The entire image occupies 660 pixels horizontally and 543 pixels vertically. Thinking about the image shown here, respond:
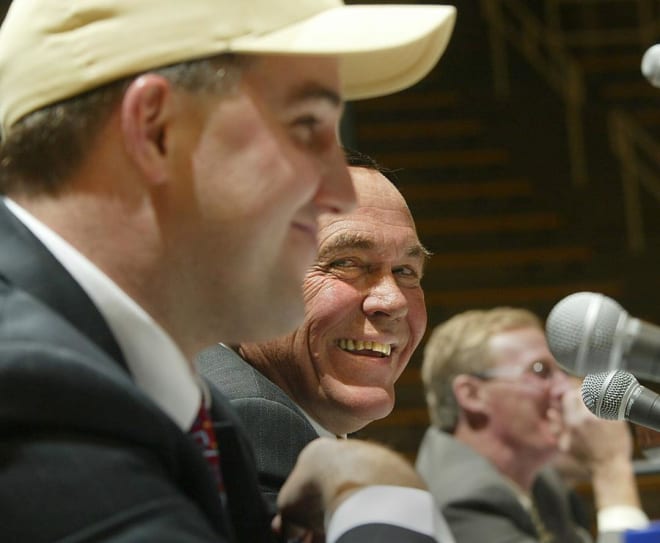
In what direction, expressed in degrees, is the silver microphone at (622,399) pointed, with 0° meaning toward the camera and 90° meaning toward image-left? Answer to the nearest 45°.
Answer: approximately 90°

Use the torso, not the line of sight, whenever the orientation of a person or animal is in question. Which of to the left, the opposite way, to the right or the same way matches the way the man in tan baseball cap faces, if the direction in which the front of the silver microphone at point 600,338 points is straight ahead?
the opposite way

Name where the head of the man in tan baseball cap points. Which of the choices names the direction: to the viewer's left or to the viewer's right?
to the viewer's right

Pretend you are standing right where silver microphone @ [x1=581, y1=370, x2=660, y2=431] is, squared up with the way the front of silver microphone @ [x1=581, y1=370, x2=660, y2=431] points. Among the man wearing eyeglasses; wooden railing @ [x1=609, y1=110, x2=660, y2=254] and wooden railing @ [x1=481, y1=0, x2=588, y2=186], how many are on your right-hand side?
3

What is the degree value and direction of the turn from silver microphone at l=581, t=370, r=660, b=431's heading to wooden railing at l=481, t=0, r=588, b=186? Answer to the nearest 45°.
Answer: approximately 90° to its right

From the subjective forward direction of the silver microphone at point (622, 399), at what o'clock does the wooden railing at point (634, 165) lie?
The wooden railing is roughly at 3 o'clock from the silver microphone.

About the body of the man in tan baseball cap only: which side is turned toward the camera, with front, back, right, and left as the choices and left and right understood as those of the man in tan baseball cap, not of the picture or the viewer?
right

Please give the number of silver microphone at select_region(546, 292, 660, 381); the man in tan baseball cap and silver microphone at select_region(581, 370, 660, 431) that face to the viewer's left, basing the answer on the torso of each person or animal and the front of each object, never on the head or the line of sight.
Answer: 2

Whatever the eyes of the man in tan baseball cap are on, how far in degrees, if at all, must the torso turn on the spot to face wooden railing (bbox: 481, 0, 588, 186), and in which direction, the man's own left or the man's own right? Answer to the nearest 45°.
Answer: approximately 90° to the man's own left
